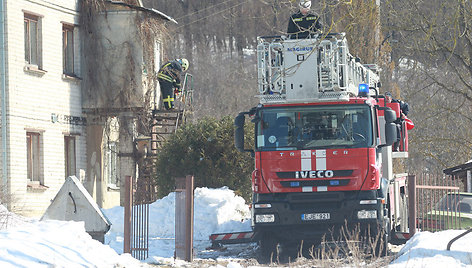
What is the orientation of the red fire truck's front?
toward the camera

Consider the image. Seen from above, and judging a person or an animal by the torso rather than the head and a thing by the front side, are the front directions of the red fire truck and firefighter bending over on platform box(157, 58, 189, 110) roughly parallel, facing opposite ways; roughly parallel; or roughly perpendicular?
roughly perpendicular

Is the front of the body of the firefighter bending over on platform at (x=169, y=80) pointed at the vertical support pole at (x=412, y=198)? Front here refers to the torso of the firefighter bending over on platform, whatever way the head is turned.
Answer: no

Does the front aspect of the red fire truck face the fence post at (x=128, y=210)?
no

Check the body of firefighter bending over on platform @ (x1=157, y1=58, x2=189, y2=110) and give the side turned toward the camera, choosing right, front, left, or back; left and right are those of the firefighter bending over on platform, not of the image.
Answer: right

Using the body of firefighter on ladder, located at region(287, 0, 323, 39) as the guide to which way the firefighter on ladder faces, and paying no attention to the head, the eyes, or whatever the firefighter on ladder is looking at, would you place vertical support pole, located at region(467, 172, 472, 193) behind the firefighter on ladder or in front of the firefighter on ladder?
behind

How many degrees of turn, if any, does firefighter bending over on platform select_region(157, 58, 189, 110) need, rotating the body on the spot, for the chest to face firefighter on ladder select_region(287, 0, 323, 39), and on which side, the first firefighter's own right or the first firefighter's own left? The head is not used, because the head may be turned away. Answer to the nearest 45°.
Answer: approximately 90° to the first firefighter's own right

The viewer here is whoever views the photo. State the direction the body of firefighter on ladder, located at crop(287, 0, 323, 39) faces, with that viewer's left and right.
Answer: facing the viewer

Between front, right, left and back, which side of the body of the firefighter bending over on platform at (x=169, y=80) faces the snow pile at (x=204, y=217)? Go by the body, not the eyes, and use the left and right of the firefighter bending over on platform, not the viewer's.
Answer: right
